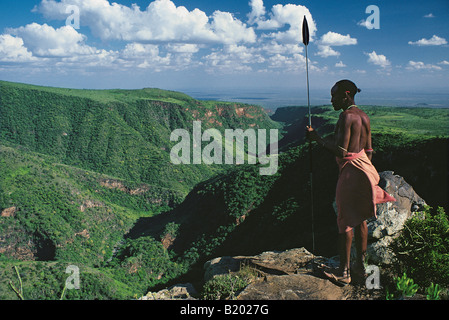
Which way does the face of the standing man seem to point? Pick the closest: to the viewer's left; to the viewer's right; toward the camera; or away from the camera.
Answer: to the viewer's left

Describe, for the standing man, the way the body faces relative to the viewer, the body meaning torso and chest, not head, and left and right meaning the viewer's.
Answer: facing away from the viewer and to the left of the viewer
